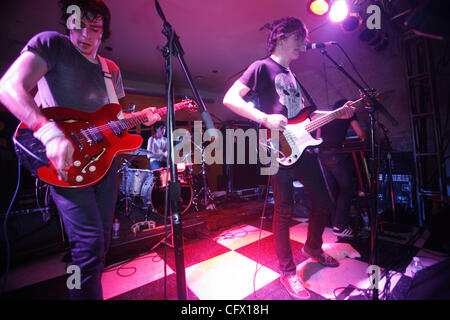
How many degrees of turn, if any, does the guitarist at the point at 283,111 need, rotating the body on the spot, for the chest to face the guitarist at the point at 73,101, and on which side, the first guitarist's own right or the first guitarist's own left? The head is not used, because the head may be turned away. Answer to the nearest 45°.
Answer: approximately 90° to the first guitarist's own right

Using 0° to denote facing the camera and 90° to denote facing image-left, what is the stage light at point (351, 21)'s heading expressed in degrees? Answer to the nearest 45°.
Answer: approximately 45°

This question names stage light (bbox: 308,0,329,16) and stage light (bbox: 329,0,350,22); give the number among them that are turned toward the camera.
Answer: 2

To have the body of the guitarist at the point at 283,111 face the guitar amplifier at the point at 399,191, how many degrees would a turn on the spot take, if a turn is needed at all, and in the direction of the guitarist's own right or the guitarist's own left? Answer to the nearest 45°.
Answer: approximately 90° to the guitarist's own left

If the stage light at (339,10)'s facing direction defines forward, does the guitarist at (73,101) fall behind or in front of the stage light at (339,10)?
in front
